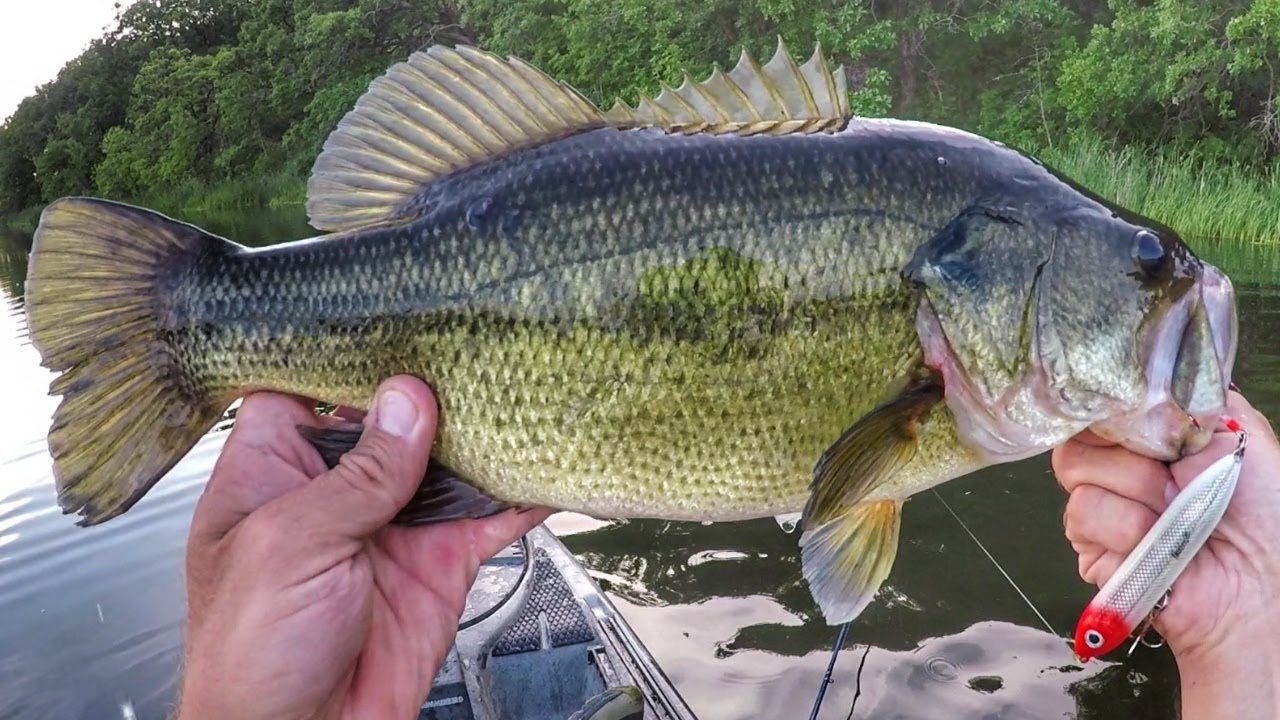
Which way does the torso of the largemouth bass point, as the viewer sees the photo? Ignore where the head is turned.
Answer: to the viewer's right
